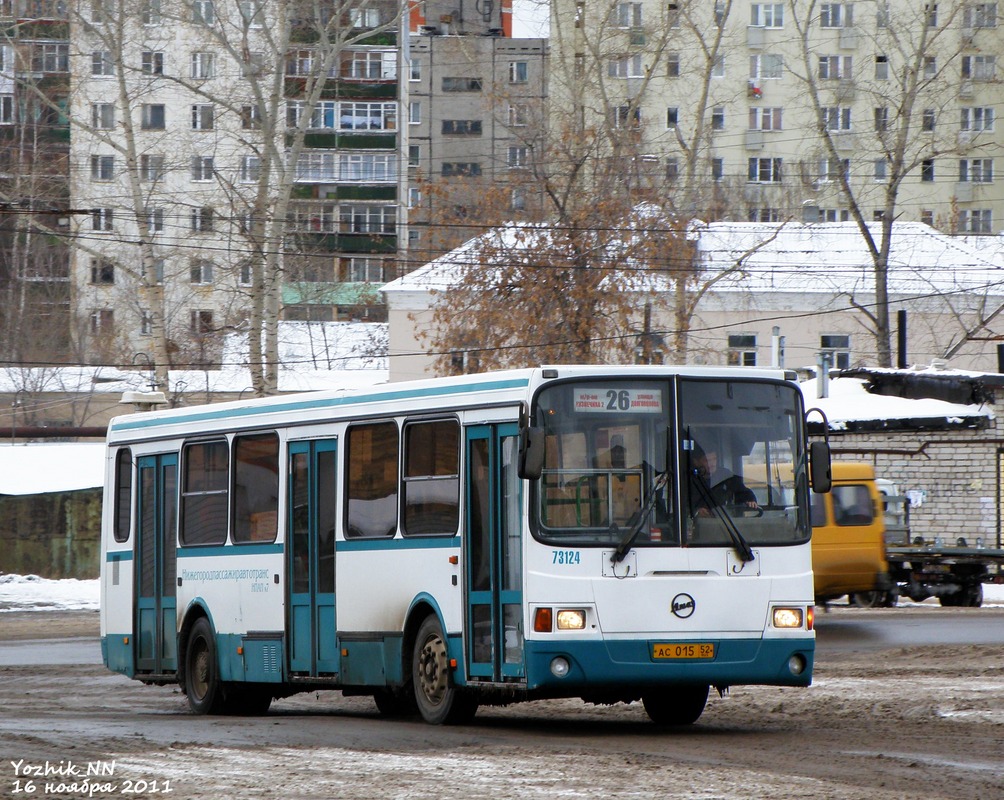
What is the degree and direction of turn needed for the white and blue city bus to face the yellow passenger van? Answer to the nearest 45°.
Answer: approximately 135° to its left

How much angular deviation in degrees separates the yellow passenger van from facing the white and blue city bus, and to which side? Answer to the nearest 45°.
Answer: approximately 90° to its left

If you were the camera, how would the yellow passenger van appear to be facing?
facing to the left of the viewer

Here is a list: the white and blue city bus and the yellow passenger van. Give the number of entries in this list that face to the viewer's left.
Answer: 1
